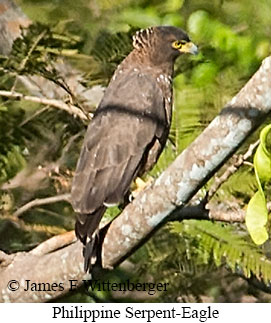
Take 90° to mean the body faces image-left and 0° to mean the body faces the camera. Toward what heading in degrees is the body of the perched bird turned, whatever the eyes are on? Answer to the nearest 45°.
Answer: approximately 225°
